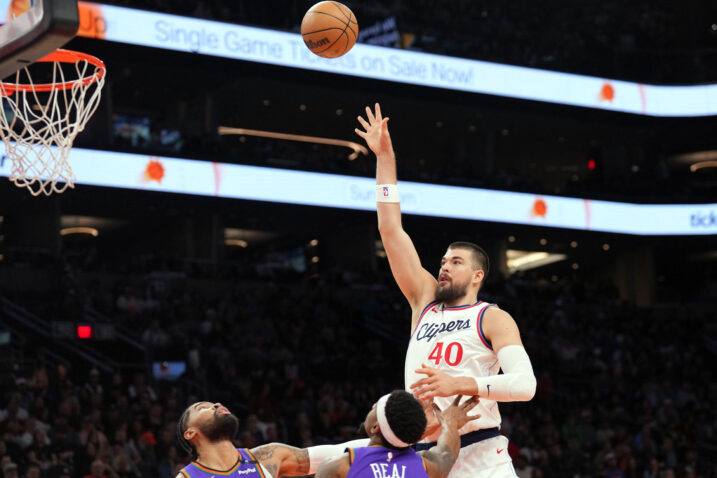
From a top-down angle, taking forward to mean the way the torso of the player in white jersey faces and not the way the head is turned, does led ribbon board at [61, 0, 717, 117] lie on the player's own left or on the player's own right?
on the player's own right

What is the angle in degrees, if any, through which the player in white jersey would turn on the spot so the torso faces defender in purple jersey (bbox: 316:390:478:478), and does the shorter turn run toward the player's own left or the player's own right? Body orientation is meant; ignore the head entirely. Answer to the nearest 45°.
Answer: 0° — they already face them

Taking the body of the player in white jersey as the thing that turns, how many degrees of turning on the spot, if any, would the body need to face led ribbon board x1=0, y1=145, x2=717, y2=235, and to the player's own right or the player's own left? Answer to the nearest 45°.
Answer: approximately 135° to the player's own right

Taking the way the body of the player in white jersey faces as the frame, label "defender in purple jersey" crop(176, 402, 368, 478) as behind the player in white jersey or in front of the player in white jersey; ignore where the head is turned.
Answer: in front

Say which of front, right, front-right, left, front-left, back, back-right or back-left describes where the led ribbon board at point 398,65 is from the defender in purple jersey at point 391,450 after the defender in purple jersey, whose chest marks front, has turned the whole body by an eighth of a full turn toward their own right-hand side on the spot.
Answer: front-left

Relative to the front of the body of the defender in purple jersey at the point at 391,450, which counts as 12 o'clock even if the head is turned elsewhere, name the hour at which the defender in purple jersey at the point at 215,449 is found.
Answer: the defender in purple jersey at the point at 215,449 is roughly at 10 o'clock from the defender in purple jersey at the point at 391,450.

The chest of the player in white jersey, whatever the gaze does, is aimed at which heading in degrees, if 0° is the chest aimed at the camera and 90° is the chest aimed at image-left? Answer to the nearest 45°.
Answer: approximately 45°

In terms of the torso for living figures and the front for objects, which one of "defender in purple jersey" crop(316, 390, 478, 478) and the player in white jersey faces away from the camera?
the defender in purple jersey

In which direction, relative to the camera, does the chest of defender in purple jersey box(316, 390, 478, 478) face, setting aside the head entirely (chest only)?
away from the camera

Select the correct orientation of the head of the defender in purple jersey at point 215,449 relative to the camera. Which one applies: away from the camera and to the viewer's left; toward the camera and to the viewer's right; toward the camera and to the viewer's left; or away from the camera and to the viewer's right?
toward the camera and to the viewer's right
